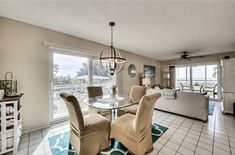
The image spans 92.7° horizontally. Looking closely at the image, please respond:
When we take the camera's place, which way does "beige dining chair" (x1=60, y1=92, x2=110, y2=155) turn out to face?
facing away from the viewer and to the right of the viewer

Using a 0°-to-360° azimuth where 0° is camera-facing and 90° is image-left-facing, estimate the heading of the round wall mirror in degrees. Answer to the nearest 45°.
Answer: approximately 315°

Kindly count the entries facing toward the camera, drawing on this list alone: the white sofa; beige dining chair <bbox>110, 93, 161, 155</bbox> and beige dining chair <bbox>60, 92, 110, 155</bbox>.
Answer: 0

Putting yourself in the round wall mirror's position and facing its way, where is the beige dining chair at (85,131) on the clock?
The beige dining chair is roughly at 2 o'clock from the round wall mirror.

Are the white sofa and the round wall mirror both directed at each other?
no

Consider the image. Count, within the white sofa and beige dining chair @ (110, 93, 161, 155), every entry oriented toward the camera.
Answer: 0

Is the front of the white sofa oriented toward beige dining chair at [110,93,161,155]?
no

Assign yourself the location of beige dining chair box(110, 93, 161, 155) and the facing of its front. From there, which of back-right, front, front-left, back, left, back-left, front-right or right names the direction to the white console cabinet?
front-left

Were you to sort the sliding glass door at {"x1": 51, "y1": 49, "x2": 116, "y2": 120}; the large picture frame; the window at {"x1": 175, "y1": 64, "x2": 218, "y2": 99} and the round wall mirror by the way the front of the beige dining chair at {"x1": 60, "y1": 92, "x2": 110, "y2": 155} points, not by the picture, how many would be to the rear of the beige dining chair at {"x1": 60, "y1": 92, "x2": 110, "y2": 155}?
0

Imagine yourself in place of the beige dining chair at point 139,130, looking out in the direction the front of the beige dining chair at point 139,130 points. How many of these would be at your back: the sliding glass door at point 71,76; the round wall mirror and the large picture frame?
0

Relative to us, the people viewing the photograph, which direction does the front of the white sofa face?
facing away from the viewer and to the right of the viewer

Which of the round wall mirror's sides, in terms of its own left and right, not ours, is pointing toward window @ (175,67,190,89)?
left

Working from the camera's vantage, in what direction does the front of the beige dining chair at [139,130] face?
facing away from the viewer and to the left of the viewer

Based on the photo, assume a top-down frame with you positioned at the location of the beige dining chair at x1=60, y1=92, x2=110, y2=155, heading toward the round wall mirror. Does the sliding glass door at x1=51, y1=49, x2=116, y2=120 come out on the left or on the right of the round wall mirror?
left

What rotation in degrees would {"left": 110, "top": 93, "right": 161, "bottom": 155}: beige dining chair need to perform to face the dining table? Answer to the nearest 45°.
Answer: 0° — it already faces it

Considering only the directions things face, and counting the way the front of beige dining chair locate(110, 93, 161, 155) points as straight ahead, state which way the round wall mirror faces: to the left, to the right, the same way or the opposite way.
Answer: the opposite way

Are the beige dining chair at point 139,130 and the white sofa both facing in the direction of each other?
no

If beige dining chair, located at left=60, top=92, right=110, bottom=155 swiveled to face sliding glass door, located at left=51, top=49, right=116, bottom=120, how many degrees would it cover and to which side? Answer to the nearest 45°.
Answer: approximately 45° to its left

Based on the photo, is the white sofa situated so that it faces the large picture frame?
no
